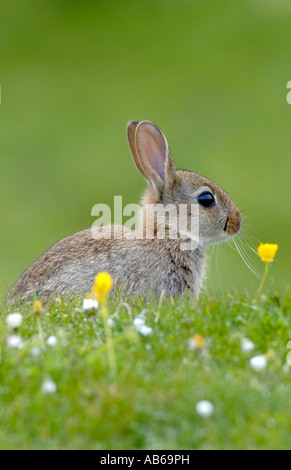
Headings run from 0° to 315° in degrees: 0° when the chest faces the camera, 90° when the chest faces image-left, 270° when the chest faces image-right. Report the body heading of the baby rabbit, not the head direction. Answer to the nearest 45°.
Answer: approximately 270°

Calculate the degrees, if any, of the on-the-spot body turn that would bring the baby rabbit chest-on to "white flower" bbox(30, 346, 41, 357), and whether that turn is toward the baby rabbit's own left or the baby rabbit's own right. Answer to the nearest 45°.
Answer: approximately 90° to the baby rabbit's own right

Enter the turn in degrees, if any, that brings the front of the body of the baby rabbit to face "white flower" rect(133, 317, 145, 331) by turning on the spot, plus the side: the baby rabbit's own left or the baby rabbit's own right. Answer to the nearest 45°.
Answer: approximately 90° to the baby rabbit's own right

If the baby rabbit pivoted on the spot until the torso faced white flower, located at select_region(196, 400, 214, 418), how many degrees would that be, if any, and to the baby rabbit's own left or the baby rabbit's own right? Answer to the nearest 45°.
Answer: approximately 90° to the baby rabbit's own right

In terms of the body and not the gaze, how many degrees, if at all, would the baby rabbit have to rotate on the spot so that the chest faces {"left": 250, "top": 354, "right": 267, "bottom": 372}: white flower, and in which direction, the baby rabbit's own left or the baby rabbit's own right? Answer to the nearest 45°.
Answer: approximately 90° to the baby rabbit's own right

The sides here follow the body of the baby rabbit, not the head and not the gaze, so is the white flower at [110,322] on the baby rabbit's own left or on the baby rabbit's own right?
on the baby rabbit's own right
